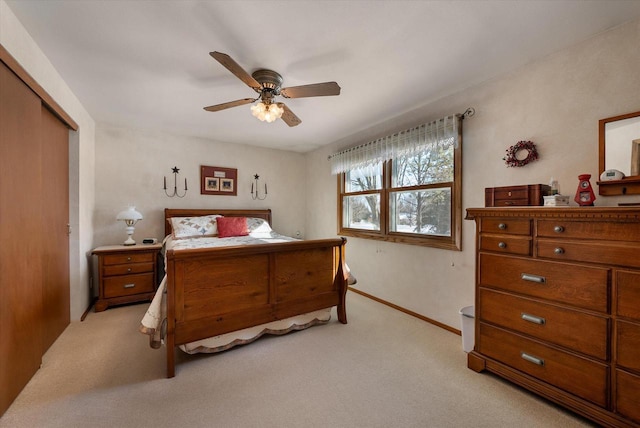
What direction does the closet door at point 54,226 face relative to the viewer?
to the viewer's right

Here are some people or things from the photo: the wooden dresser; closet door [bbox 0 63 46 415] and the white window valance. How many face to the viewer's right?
1

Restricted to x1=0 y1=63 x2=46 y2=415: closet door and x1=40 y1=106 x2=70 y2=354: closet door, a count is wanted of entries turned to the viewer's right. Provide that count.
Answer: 2

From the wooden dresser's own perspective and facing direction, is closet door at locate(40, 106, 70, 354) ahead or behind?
ahead

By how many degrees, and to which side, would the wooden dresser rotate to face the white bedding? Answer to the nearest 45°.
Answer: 0° — it already faces it

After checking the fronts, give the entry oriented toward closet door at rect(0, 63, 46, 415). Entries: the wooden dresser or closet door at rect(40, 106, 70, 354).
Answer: the wooden dresser

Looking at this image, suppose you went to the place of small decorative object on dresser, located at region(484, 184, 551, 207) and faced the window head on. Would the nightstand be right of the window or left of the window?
left

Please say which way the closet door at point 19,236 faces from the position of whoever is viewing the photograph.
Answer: facing to the right of the viewer

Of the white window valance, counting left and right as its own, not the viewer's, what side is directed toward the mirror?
left

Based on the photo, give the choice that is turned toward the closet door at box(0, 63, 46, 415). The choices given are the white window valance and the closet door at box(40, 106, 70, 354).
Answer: the white window valance
